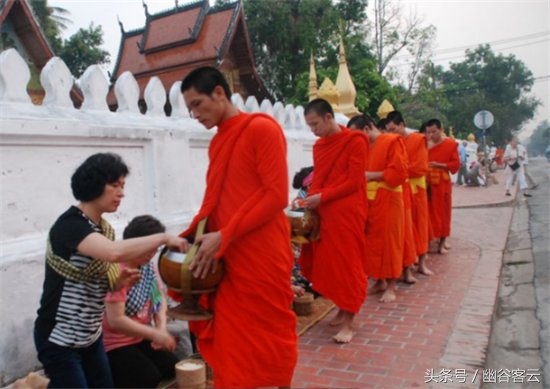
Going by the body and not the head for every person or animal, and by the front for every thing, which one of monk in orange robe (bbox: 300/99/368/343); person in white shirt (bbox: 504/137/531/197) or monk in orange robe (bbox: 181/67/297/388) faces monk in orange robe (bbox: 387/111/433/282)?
the person in white shirt

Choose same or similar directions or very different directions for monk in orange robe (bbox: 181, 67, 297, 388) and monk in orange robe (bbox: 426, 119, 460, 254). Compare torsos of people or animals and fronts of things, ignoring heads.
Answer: same or similar directions

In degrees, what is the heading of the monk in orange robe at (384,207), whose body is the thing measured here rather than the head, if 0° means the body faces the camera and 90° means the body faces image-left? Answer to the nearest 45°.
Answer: approximately 45°

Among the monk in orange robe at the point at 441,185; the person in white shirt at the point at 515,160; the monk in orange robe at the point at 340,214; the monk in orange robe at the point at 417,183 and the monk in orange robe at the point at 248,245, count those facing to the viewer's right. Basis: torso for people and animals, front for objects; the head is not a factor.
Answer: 0

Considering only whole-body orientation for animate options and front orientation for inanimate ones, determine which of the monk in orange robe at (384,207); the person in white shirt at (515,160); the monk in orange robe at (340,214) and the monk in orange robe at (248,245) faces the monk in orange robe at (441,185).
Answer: the person in white shirt

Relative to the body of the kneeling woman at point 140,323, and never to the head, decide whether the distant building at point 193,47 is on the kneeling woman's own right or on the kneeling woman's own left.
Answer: on the kneeling woman's own left

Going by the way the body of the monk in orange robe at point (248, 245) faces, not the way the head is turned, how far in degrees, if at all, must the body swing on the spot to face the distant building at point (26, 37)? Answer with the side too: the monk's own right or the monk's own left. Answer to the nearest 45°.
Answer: approximately 90° to the monk's own right

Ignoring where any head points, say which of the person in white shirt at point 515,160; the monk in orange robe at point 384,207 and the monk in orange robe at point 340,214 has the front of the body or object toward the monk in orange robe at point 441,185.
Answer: the person in white shirt

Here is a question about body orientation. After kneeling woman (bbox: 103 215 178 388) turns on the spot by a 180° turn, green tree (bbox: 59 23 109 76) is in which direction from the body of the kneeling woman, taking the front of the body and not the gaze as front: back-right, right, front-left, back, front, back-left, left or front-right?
front-right

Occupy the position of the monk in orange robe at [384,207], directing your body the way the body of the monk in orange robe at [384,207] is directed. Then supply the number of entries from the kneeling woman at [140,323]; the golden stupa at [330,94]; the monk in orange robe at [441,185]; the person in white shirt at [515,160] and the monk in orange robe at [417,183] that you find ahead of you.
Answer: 1

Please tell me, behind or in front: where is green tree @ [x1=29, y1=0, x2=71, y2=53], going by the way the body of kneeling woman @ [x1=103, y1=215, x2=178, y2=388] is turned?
behind

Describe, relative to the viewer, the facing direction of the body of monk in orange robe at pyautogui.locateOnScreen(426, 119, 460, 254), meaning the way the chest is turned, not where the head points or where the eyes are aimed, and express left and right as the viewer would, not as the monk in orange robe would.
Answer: facing the viewer and to the left of the viewer

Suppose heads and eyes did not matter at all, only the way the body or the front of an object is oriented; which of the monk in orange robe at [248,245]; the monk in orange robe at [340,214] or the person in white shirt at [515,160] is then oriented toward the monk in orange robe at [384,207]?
the person in white shirt

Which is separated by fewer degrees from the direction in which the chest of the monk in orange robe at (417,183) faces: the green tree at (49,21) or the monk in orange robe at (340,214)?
the monk in orange robe

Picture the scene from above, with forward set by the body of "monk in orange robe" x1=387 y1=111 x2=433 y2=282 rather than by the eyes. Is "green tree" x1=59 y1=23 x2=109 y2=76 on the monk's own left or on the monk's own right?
on the monk's own right

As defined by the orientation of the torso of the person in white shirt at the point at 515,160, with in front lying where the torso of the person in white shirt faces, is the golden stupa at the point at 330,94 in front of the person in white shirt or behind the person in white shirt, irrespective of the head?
in front
